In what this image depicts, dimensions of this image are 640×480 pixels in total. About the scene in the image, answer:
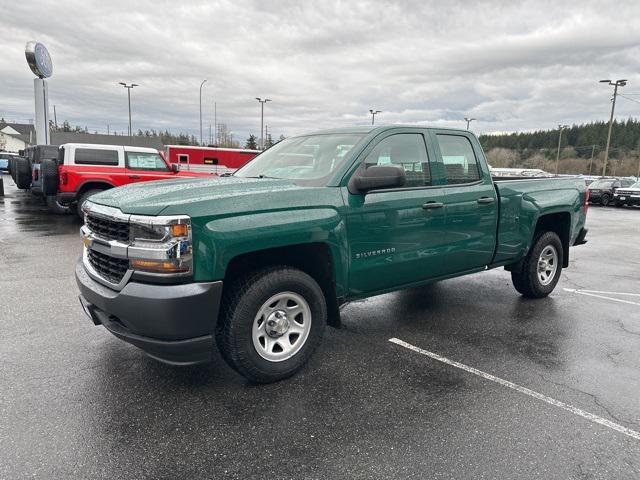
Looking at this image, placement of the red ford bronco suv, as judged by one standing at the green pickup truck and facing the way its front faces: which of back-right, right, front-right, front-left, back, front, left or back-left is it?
right

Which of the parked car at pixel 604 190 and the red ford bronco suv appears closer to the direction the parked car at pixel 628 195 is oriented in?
the red ford bronco suv

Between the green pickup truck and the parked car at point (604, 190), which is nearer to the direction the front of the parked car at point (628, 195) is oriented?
the green pickup truck

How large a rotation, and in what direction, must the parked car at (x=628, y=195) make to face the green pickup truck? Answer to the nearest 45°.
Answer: approximately 45° to its left

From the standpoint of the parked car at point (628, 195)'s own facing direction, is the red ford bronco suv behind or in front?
in front

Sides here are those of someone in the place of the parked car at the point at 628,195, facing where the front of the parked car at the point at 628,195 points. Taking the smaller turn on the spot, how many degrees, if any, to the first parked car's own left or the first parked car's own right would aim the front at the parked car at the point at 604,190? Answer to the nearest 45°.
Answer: approximately 90° to the first parked car's own right

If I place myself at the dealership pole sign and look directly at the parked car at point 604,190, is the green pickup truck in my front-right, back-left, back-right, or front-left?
front-right

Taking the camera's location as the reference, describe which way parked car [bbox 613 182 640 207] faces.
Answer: facing the viewer and to the left of the viewer

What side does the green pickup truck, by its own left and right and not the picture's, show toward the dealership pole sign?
right

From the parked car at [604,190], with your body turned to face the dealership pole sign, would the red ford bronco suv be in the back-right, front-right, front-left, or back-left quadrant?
front-left

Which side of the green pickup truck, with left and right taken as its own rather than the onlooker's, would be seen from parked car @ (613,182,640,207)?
back

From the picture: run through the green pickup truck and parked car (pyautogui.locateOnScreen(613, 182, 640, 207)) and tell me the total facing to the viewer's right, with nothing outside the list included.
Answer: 0

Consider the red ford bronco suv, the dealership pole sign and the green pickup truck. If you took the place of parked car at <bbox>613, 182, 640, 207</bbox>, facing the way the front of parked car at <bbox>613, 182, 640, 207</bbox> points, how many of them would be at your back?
0

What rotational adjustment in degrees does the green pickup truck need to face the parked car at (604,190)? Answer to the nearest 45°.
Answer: approximately 180°
